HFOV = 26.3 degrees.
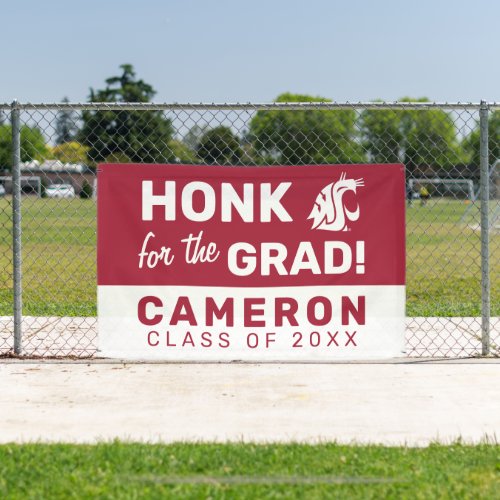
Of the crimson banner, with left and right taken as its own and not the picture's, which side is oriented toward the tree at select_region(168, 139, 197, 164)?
back

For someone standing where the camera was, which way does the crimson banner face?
facing the viewer

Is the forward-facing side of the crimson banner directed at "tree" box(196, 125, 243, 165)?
no
